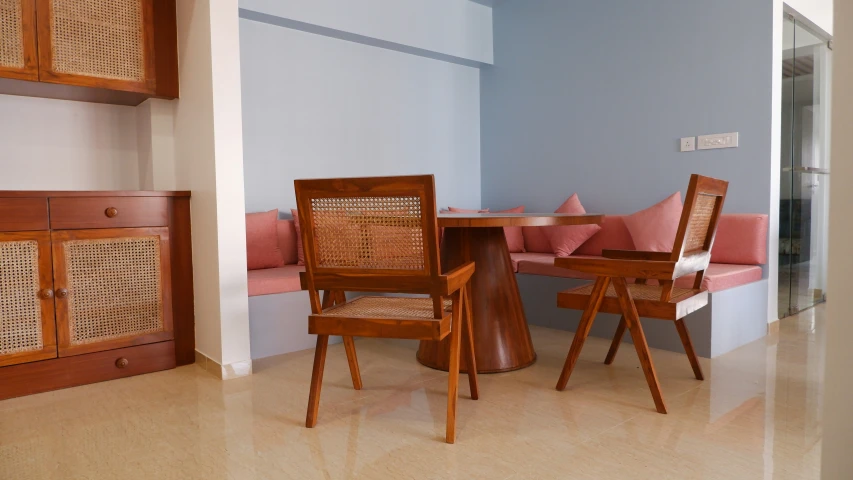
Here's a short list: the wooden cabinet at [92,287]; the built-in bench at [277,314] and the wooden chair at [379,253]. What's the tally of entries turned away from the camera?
1

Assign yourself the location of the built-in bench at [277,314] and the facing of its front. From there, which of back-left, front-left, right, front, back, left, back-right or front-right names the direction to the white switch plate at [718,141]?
front-left

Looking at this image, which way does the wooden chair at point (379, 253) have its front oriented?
away from the camera

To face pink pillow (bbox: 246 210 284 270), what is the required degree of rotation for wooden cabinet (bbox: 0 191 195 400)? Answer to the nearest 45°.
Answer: approximately 90° to its left

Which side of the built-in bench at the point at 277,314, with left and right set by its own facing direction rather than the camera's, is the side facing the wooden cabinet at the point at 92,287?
right

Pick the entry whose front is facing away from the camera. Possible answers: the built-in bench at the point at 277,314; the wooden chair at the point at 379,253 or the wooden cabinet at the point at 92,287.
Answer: the wooden chair

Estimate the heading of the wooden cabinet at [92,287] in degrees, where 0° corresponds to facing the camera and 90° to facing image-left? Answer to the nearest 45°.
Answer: approximately 315°

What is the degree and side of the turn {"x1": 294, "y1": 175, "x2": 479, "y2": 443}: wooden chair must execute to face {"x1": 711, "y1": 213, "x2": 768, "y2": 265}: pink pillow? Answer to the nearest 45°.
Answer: approximately 45° to its right

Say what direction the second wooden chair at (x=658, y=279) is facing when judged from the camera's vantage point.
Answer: facing away from the viewer and to the left of the viewer

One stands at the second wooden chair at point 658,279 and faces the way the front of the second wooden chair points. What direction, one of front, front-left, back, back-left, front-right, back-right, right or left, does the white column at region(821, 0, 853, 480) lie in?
back-left
